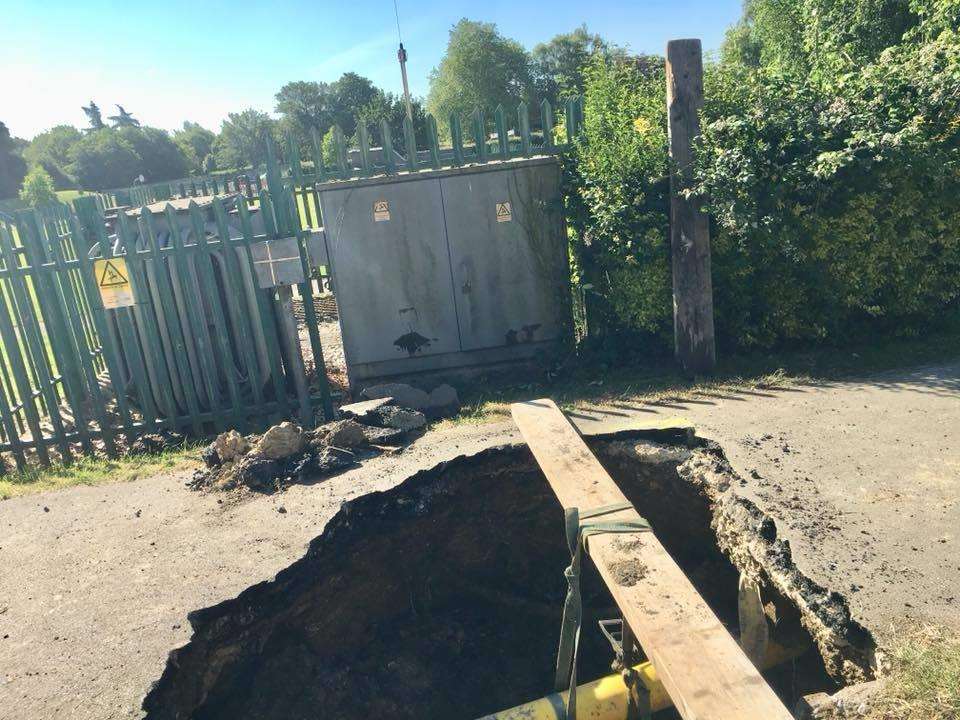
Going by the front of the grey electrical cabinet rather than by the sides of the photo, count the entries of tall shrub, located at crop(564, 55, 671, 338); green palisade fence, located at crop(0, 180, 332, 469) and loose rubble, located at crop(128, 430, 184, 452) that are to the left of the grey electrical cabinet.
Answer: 1

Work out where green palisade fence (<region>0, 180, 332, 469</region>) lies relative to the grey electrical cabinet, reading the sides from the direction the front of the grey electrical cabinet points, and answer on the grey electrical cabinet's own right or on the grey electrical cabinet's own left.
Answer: on the grey electrical cabinet's own right

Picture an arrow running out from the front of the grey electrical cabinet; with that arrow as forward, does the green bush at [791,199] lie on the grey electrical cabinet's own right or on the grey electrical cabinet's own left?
on the grey electrical cabinet's own left

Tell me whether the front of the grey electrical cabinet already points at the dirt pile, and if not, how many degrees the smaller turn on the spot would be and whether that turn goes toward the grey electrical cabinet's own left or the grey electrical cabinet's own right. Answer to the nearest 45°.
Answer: approximately 45° to the grey electrical cabinet's own right

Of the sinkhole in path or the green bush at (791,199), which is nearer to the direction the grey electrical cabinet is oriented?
the sinkhole in path

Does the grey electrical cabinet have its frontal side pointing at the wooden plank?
yes

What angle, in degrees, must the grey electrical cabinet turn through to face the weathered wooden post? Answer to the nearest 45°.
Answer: approximately 45° to its left

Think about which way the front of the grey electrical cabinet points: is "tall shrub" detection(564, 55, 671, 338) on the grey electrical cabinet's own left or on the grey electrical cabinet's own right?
on the grey electrical cabinet's own left

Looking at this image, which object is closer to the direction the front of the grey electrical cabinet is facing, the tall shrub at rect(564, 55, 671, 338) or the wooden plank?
the wooden plank

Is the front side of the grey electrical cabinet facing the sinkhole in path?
yes

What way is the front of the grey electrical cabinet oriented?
toward the camera
